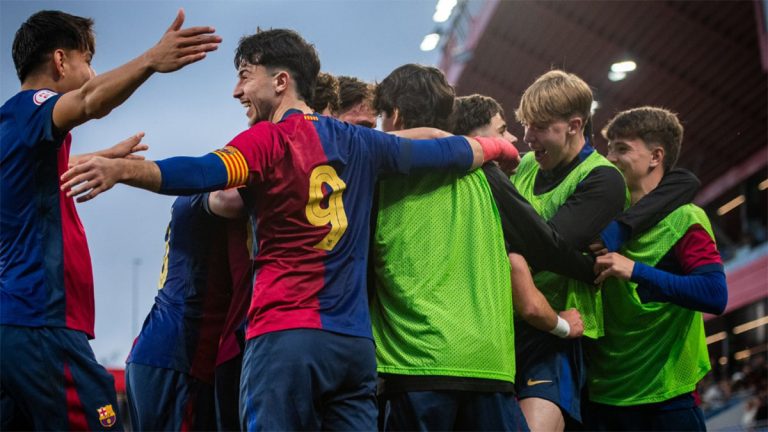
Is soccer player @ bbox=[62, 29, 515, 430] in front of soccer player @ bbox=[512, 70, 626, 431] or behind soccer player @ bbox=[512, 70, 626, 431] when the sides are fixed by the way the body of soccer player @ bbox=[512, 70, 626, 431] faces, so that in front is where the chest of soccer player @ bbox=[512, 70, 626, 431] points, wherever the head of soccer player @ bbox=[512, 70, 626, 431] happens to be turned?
in front

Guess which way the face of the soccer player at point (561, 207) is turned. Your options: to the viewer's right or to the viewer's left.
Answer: to the viewer's left

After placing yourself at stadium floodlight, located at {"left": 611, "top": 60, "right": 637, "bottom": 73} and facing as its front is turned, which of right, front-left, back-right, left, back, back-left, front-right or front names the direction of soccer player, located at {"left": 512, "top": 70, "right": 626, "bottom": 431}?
front-left

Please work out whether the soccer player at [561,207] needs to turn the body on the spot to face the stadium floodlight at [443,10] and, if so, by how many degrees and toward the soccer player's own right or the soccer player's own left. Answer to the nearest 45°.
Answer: approximately 135° to the soccer player's own right

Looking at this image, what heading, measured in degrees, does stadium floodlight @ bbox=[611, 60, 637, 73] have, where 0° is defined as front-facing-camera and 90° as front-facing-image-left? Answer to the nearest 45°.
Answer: approximately 45°

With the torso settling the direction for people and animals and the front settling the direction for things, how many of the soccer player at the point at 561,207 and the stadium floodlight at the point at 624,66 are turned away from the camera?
0
